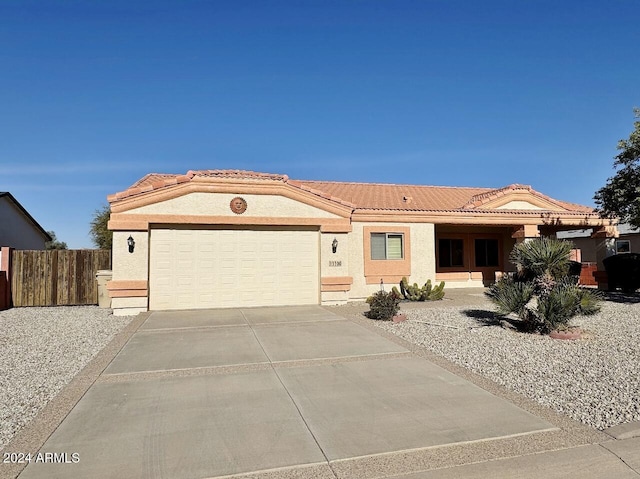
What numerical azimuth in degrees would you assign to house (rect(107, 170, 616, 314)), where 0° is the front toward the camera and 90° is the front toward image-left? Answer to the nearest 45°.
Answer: approximately 0°

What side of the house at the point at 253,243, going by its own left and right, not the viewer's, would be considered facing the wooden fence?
right

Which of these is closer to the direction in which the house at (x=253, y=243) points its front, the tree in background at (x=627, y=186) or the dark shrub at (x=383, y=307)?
the dark shrub

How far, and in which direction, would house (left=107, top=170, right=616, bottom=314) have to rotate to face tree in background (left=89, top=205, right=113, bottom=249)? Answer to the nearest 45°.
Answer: approximately 135° to its right

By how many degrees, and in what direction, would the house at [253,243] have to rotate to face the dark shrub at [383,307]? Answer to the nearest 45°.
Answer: approximately 45° to its left

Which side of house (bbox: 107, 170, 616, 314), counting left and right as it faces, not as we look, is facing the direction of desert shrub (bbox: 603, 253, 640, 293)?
left

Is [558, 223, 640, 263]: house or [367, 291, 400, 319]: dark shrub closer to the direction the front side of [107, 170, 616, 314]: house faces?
the dark shrub

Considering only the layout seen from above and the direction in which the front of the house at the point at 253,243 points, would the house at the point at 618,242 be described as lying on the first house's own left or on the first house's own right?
on the first house's own left
